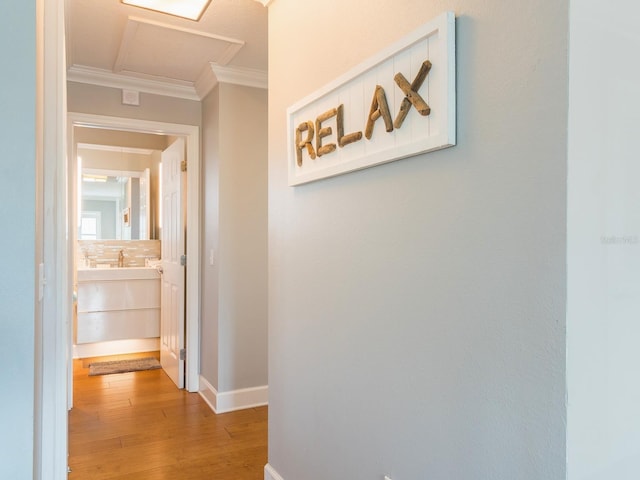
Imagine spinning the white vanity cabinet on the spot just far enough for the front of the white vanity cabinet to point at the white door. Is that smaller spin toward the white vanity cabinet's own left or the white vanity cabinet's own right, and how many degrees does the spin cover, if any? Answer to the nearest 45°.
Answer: approximately 45° to the white vanity cabinet's own left

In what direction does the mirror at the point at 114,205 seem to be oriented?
toward the camera

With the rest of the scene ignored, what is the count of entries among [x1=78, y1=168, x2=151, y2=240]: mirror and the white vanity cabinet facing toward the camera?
2

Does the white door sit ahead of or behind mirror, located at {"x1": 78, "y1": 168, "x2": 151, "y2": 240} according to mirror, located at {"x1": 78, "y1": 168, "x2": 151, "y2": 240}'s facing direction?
ahead

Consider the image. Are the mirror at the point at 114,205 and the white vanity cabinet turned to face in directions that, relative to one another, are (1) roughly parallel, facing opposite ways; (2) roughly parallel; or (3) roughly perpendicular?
roughly parallel
